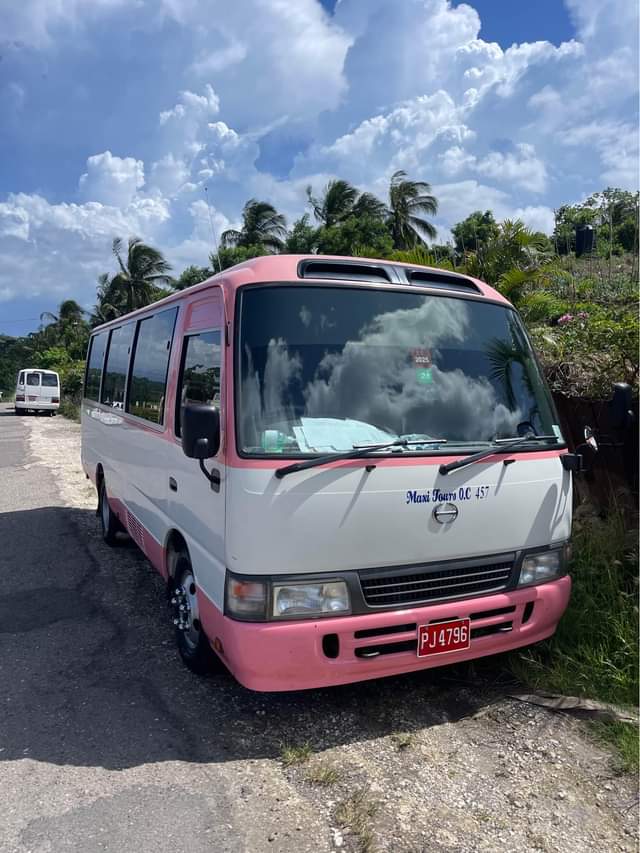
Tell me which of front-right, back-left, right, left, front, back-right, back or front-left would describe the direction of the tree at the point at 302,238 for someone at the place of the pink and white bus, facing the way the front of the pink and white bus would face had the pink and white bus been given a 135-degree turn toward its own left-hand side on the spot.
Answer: front

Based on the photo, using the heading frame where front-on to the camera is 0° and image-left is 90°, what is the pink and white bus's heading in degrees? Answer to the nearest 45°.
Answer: approximately 315°

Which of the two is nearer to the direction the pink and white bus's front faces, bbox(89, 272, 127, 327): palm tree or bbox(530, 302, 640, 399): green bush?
the green bush

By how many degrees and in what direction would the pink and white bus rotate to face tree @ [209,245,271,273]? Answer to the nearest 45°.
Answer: approximately 135° to its left

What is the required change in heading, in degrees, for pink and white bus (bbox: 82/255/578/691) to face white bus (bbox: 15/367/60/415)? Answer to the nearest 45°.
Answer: approximately 180°

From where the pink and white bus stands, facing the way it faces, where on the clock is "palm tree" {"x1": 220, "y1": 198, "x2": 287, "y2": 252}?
The palm tree is roughly at 7 o'clock from the pink and white bus.

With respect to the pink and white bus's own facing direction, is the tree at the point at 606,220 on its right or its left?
on its left

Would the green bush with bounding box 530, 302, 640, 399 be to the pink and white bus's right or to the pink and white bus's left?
on its left

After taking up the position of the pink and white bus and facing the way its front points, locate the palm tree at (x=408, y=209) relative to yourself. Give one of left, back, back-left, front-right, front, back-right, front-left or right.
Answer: back-left
